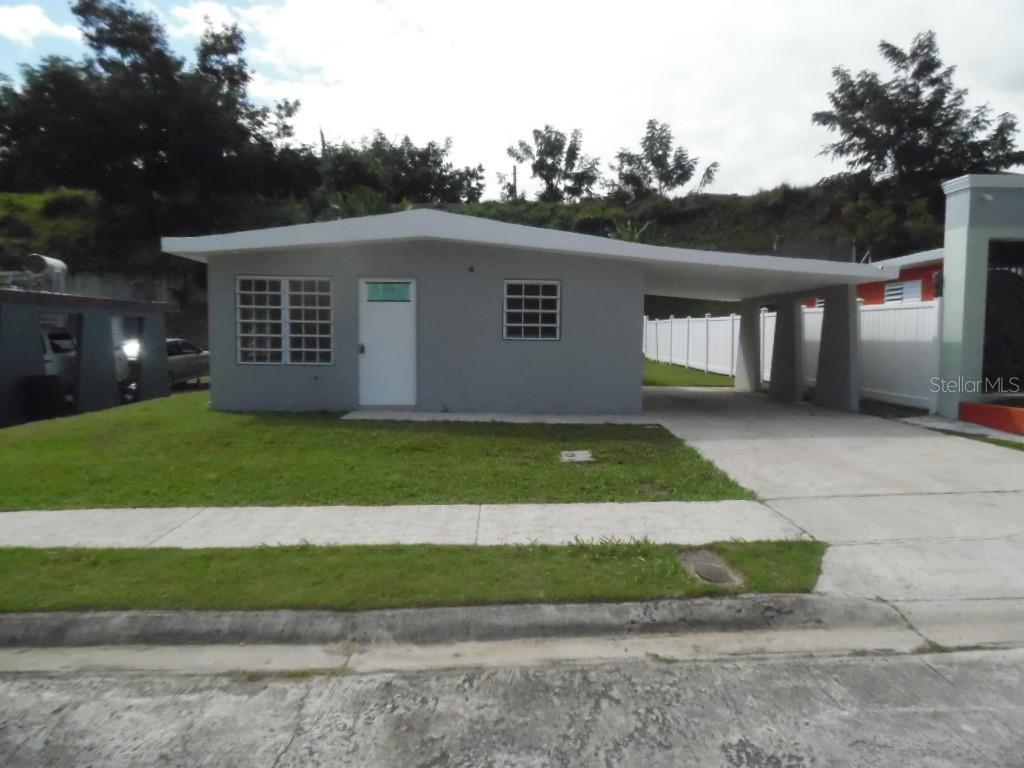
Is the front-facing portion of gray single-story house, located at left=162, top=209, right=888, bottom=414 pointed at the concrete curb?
yes

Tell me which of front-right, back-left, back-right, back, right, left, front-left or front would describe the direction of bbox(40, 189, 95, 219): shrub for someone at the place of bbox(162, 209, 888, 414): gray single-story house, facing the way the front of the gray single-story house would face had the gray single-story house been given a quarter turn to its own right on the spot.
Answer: front-right

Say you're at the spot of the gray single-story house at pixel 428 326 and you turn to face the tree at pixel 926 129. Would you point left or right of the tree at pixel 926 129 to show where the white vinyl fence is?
right

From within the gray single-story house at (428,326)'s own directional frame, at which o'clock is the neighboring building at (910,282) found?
The neighboring building is roughly at 8 o'clock from the gray single-story house.

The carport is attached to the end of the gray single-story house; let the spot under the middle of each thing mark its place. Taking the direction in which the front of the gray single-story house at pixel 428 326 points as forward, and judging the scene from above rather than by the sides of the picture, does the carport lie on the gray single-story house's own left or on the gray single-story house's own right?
on the gray single-story house's own left

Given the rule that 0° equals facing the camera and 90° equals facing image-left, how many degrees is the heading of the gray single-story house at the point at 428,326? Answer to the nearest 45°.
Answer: approximately 0°

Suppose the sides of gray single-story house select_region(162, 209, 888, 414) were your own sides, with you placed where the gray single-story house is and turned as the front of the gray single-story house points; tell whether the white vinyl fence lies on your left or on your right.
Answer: on your left

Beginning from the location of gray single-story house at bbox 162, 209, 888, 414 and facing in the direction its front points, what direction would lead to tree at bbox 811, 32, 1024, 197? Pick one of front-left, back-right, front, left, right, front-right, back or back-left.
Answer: back-left
